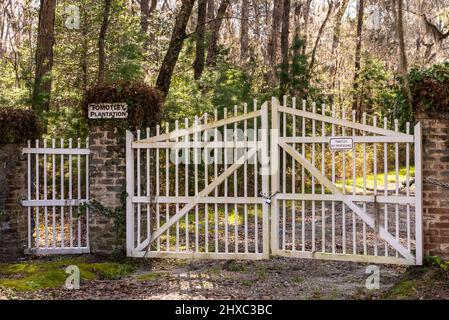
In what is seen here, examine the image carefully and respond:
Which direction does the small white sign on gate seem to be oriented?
toward the camera

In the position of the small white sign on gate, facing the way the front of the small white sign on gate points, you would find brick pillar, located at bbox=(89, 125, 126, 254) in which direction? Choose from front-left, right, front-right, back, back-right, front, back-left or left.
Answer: right

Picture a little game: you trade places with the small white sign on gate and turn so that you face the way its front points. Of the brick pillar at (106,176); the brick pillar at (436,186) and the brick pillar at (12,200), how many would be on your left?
1

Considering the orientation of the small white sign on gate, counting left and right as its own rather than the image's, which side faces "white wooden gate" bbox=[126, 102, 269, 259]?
right

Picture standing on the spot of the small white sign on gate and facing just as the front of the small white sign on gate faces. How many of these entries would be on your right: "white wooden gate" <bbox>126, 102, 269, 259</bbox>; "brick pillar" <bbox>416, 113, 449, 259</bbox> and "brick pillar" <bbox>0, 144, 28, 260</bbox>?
2

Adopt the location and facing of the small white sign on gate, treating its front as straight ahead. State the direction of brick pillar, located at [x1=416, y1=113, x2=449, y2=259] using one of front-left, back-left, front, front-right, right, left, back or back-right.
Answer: left

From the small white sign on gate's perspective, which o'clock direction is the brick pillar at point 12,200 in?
The brick pillar is roughly at 3 o'clock from the small white sign on gate.
